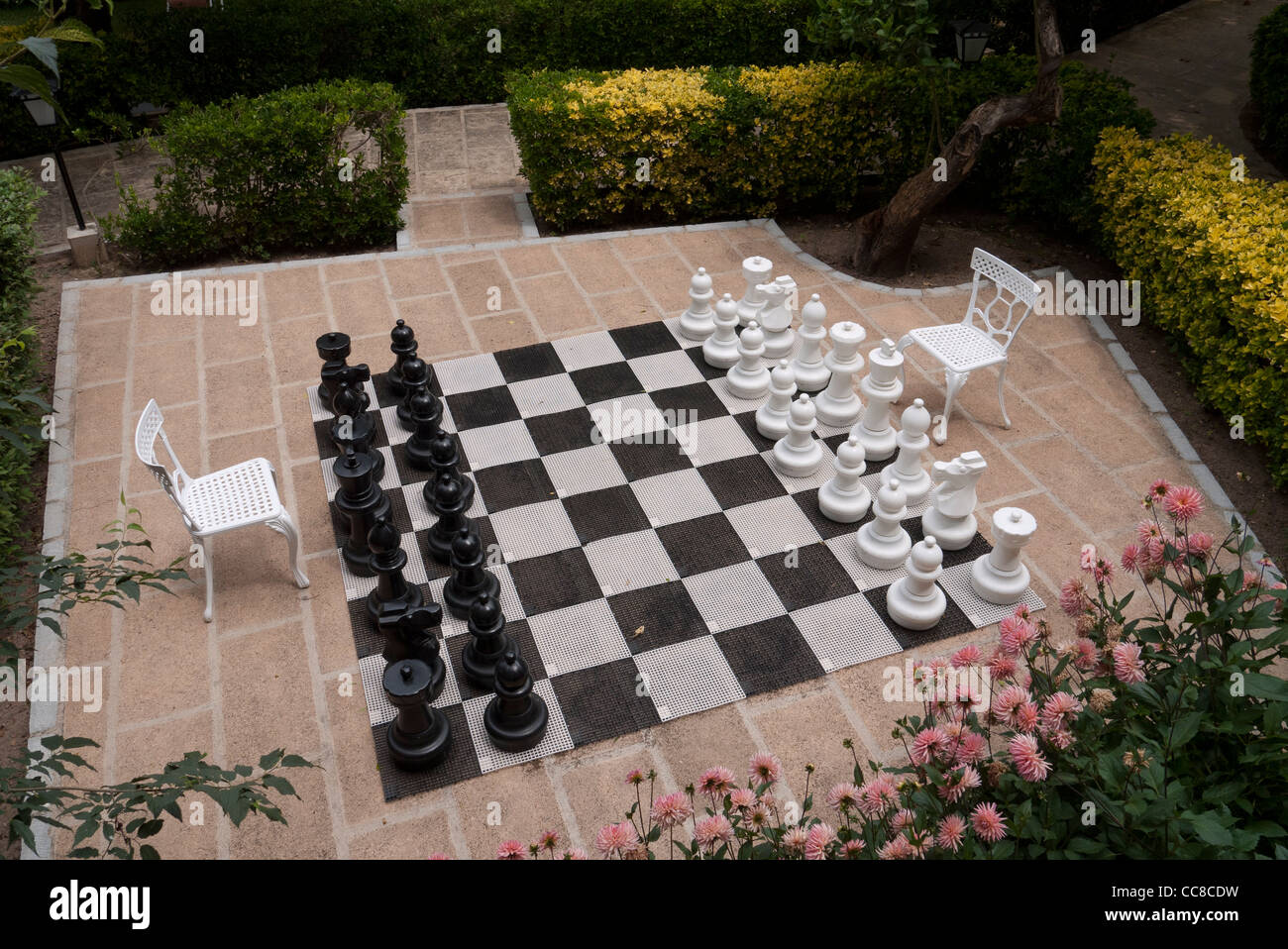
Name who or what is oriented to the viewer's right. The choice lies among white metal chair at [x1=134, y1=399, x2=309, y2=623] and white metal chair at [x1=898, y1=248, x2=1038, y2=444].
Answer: white metal chair at [x1=134, y1=399, x2=309, y2=623]

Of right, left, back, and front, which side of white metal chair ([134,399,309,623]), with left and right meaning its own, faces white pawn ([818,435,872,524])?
front

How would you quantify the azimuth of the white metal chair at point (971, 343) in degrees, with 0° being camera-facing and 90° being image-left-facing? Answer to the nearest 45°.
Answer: approximately 45°

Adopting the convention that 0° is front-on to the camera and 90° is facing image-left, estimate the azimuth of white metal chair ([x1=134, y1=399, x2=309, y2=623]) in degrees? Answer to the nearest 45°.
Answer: approximately 270°

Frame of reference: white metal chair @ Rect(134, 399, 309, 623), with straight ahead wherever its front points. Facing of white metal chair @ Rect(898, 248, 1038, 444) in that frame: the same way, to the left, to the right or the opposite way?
the opposite way

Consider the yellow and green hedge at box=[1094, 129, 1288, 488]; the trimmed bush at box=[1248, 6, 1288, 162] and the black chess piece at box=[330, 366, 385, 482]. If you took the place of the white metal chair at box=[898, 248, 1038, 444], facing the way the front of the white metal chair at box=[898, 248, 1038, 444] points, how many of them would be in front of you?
1

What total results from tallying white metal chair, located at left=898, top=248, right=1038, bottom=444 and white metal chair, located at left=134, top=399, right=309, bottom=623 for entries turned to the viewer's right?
1

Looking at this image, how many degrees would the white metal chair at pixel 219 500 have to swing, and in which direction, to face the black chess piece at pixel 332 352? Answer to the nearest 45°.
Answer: approximately 45° to its left

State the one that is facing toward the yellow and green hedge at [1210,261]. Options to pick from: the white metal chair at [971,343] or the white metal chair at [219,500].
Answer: the white metal chair at [219,500]

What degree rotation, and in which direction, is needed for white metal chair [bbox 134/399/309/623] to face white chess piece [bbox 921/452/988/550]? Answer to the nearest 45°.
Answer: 0° — it already faces it

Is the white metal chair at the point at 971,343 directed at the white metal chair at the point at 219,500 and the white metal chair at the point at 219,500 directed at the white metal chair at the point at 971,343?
yes

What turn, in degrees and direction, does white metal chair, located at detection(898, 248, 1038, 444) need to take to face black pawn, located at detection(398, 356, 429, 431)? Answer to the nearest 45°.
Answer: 0° — it already faces it

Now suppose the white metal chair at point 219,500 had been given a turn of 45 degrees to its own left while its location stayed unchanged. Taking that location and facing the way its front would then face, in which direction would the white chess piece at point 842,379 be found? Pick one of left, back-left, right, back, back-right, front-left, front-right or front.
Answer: front-right

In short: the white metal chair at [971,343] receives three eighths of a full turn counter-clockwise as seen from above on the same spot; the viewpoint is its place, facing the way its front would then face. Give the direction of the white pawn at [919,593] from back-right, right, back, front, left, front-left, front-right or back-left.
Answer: right
